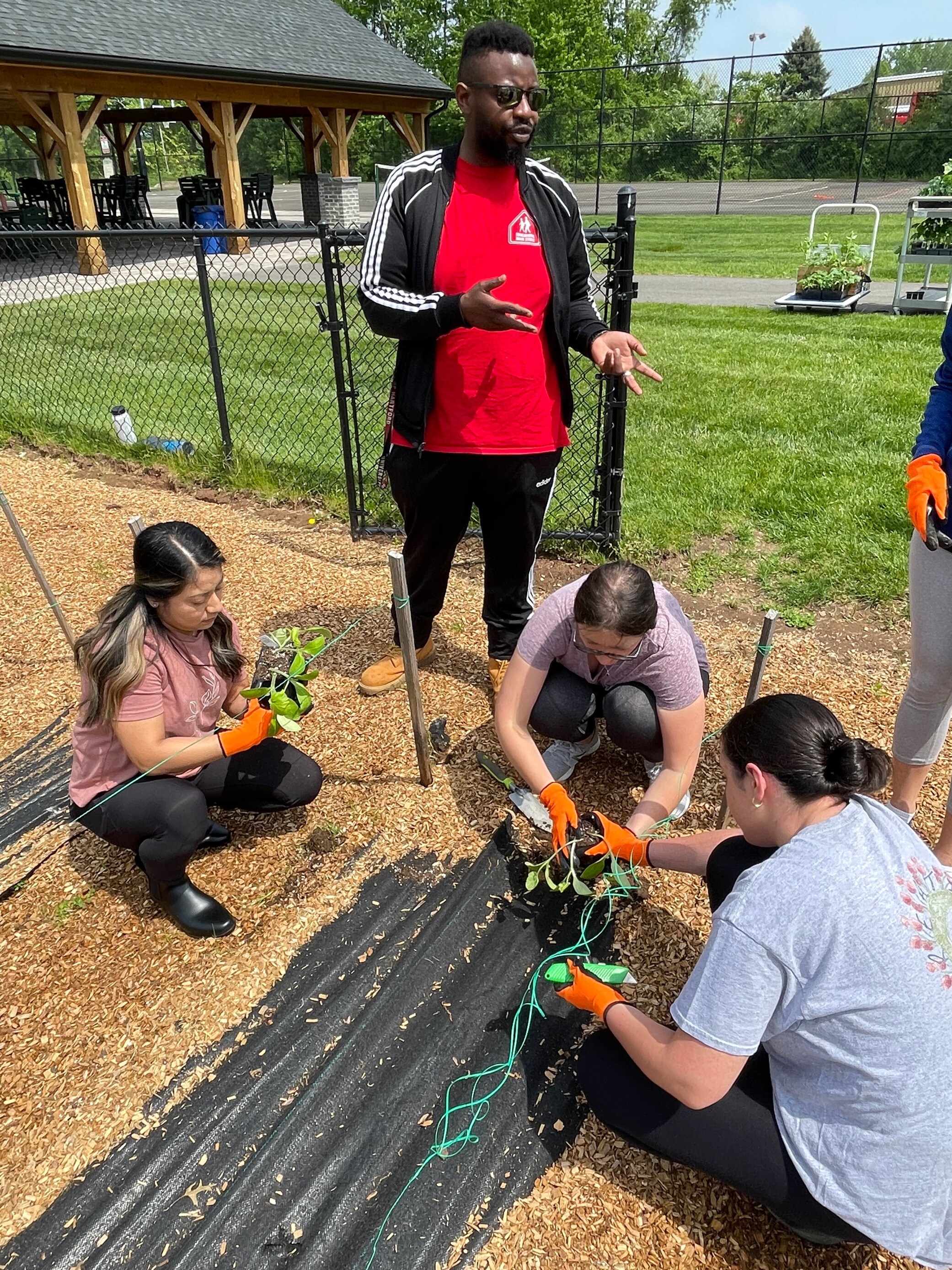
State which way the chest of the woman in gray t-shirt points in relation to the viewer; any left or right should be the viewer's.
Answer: facing away from the viewer and to the left of the viewer

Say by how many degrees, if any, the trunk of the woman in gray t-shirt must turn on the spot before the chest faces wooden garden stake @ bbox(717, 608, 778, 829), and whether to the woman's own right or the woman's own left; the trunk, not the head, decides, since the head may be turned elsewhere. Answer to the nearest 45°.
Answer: approximately 45° to the woman's own right

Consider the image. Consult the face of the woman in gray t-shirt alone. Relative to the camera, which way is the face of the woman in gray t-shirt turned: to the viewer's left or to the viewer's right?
to the viewer's left

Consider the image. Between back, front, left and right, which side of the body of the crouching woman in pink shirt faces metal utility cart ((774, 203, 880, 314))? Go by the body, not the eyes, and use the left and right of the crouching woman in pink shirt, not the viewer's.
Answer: left

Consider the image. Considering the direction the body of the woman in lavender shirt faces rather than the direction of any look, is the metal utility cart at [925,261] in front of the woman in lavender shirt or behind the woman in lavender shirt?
behind

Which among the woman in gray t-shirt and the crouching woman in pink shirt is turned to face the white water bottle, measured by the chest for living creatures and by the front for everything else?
the woman in gray t-shirt

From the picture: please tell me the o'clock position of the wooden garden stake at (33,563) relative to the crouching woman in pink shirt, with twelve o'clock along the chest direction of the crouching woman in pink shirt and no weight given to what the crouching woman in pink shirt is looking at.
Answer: The wooden garden stake is roughly at 7 o'clock from the crouching woman in pink shirt.

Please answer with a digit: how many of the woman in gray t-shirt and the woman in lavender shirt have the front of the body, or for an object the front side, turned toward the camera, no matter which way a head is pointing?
1

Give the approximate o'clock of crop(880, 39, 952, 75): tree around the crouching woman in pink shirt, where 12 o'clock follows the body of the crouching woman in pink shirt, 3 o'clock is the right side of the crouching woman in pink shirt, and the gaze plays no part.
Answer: The tree is roughly at 9 o'clock from the crouching woman in pink shirt.

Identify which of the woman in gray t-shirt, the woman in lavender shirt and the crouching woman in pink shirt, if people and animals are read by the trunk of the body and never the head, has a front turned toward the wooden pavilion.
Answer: the woman in gray t-shirt

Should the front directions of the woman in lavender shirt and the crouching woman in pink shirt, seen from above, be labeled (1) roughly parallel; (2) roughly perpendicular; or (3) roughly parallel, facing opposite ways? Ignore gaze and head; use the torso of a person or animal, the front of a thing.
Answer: roughly perpendicular

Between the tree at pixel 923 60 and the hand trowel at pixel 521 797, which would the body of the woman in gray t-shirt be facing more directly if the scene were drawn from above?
the hand trowel

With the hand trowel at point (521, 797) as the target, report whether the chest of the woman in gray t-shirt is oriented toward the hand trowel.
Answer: yes
